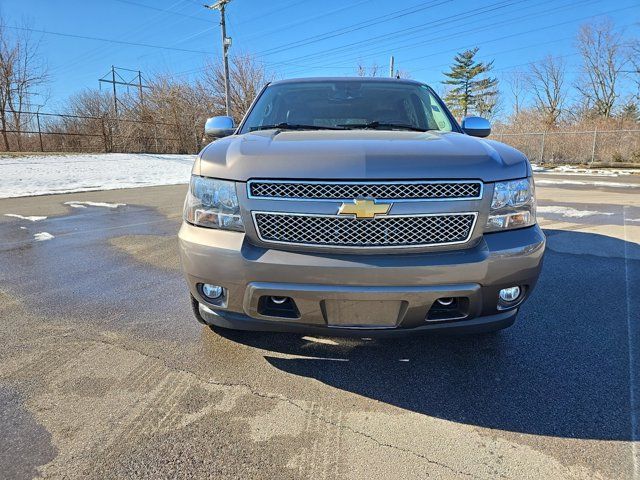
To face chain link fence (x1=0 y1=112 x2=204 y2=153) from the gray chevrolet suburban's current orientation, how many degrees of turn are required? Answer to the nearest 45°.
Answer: approximately 135° to its right

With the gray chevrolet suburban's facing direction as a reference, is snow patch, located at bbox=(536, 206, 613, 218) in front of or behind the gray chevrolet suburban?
behind

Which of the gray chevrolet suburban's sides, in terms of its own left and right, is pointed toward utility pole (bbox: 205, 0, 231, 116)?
back

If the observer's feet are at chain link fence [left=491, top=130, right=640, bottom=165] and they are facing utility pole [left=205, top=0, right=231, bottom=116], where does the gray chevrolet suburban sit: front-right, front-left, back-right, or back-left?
front-left

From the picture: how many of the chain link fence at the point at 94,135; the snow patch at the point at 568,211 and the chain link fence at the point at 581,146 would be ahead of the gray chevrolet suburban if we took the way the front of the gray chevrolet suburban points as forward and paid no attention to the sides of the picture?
0

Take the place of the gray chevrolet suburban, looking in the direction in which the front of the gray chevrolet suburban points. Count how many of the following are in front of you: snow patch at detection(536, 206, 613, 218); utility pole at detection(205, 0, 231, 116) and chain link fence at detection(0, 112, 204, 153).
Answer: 0

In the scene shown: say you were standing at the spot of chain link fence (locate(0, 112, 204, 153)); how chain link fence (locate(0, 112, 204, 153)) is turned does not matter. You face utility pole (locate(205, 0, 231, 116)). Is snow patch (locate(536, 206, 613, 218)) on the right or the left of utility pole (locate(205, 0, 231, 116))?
right

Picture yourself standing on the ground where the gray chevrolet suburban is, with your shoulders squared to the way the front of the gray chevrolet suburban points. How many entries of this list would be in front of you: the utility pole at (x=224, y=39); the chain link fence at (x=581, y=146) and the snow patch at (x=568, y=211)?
0

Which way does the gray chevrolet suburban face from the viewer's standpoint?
toward the camera

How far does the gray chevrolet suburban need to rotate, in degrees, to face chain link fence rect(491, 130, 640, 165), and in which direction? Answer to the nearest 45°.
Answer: approximately 135° to its left
